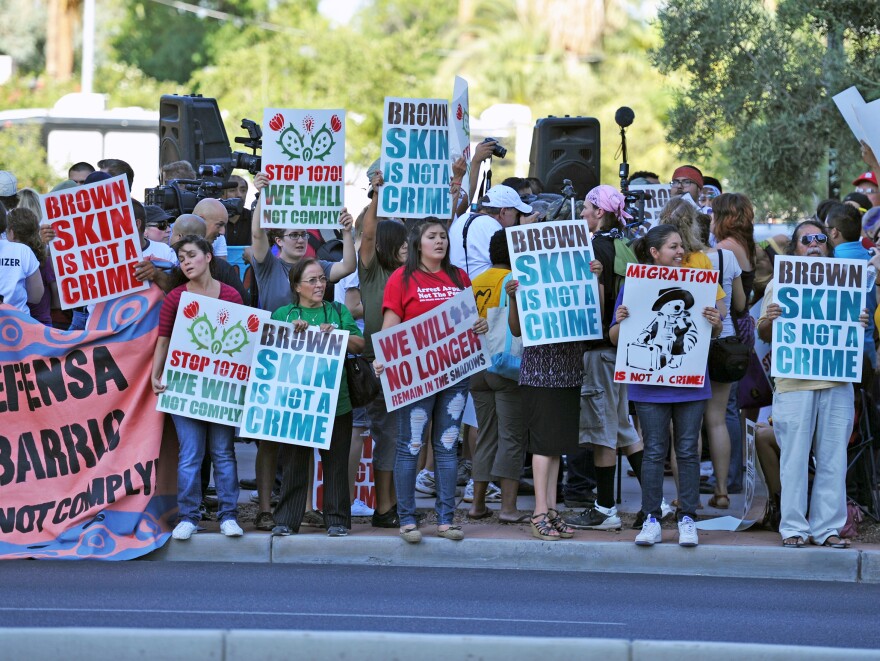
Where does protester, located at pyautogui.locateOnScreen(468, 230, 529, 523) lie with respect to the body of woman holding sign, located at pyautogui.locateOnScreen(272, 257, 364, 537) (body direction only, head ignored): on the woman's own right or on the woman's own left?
on the woman's own left

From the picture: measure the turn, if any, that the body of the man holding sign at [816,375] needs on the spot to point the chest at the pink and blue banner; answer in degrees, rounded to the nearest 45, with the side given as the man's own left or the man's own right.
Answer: approximately 90° to the man's own right

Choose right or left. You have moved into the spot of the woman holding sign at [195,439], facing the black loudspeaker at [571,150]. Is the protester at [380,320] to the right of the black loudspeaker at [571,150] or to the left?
right

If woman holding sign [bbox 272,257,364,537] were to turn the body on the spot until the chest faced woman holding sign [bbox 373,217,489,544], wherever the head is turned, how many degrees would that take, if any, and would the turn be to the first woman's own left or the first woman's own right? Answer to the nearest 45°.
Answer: approximately 90° to the first woman's own left

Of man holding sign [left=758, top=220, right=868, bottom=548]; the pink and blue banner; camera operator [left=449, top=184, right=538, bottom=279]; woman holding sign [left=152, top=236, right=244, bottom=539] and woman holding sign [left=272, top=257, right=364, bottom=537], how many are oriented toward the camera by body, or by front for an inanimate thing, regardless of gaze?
4

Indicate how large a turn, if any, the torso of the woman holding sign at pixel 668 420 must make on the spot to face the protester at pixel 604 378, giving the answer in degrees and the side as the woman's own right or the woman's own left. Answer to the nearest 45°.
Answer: approximately 135° to the woman's own right
